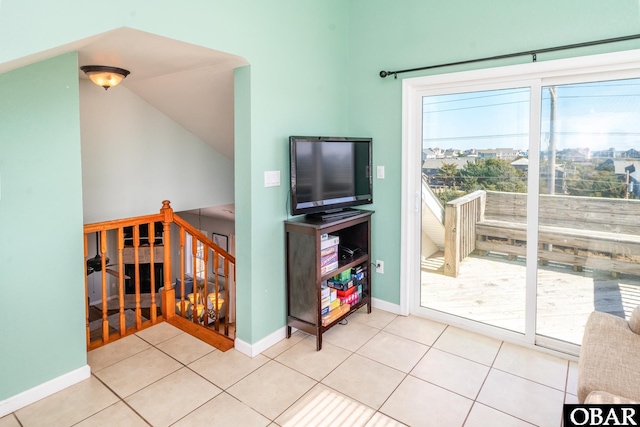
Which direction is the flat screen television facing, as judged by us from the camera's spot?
facing the viewer and to the right of the viewer
